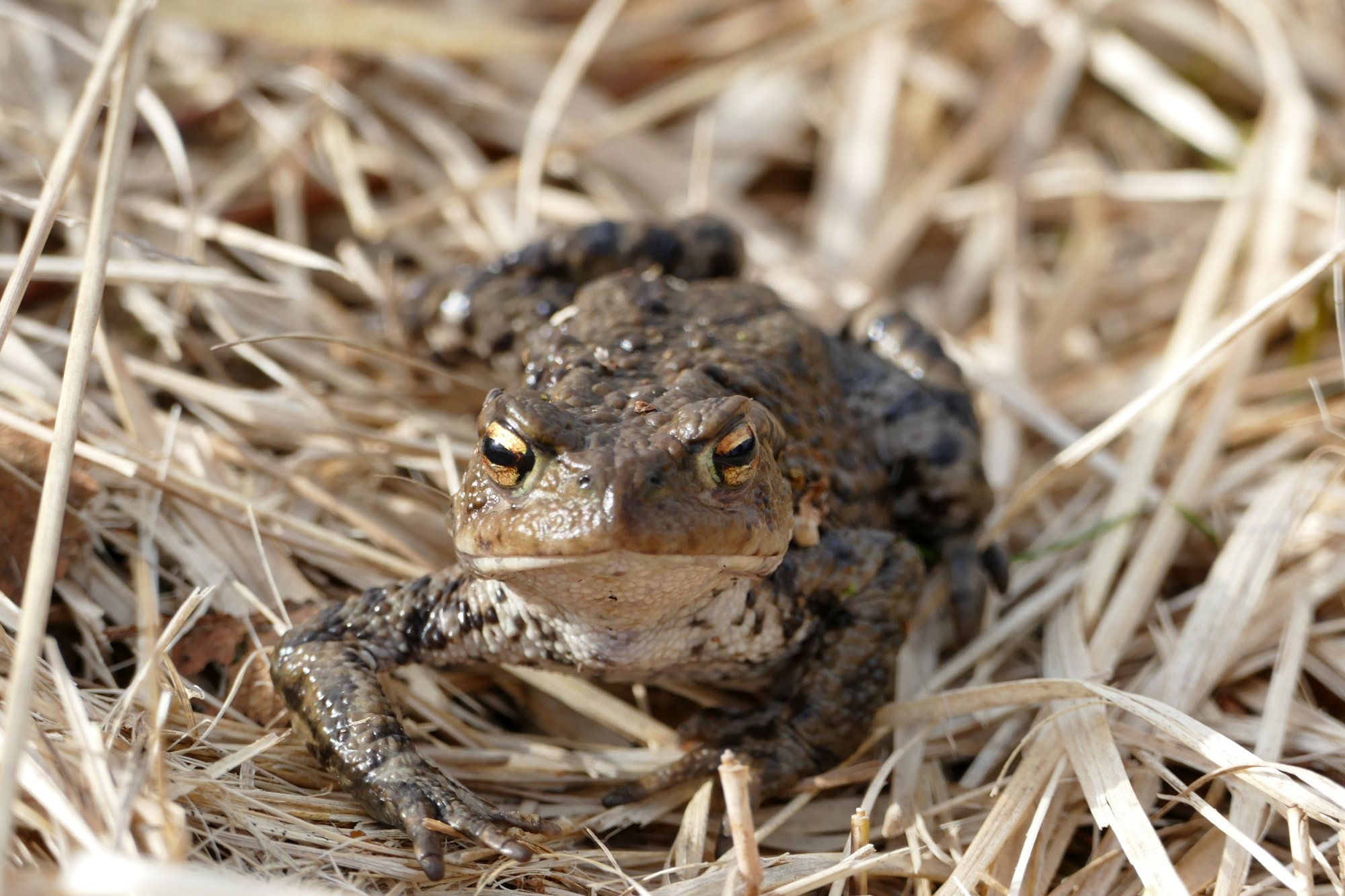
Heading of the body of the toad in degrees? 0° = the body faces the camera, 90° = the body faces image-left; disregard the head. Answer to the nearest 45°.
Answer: approximately 0°
